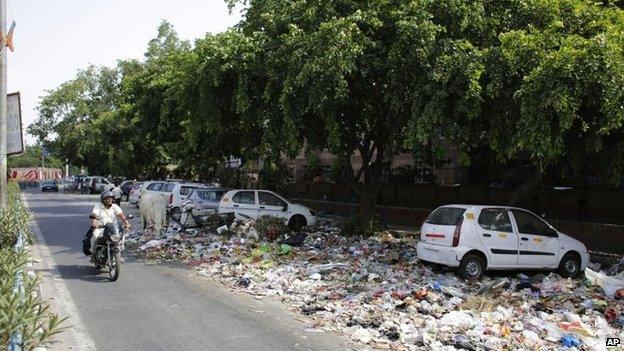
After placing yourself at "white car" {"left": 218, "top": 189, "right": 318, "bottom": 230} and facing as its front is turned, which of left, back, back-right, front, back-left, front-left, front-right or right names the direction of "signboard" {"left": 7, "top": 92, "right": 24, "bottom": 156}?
back-right

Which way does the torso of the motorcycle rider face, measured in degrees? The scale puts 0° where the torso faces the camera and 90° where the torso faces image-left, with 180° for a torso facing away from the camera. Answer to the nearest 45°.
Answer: approximately 0°

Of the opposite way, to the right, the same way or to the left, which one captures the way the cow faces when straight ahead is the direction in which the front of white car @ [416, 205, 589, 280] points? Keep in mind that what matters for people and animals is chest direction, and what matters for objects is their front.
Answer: to the left

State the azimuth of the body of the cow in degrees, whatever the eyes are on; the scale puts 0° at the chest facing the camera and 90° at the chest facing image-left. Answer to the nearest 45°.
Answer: approximately 180°

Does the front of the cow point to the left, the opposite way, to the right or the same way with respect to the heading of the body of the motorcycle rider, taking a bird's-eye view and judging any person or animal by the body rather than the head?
the opposite way

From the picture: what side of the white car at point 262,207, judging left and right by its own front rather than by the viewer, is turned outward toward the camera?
right

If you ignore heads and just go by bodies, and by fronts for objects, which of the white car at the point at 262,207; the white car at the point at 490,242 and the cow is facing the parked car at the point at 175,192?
the cow

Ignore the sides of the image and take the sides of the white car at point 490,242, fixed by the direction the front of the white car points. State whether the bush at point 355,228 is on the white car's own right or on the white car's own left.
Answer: on the white car's own left

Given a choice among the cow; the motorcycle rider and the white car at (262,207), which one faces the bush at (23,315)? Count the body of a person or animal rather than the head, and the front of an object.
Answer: the motorcycle rider

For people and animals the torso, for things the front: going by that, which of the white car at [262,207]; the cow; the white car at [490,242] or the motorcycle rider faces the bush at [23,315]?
the motorcycle rider
